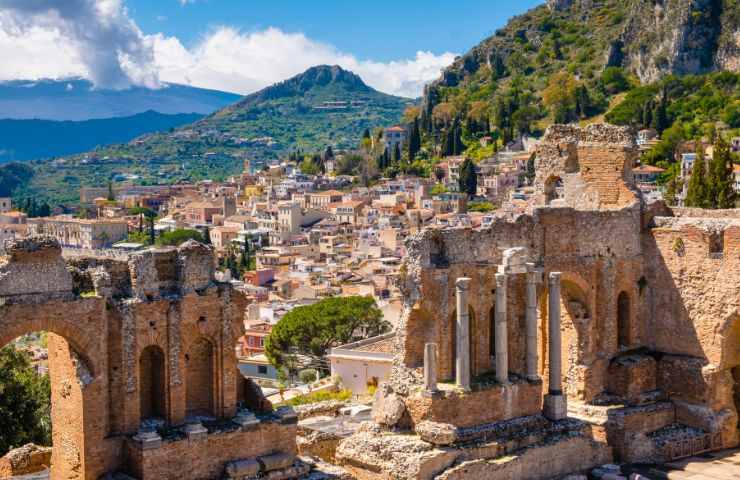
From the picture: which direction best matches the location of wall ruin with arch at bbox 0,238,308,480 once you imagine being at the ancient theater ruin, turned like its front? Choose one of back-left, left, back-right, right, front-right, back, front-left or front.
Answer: front-right

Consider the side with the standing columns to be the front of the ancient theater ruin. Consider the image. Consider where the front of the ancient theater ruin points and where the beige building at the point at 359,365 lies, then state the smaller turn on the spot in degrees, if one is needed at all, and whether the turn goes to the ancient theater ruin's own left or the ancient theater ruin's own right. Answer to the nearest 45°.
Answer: approximately 135° to the ancient theater ruin's own right

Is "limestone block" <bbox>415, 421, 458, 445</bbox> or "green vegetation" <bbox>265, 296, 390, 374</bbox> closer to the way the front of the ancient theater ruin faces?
the limestone block

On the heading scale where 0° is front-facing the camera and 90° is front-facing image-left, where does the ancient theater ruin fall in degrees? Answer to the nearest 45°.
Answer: approximately 0°

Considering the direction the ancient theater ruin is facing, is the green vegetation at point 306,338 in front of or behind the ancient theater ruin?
behind

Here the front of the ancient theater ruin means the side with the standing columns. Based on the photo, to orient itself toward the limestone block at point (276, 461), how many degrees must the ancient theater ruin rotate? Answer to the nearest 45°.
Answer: approximately 45° to its right

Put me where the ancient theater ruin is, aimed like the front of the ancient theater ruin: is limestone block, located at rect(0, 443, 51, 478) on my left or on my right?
on my right

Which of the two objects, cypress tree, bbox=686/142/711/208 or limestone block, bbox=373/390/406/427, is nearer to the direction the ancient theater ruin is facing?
the limestone block

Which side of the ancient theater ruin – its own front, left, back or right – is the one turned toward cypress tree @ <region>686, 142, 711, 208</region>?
back
